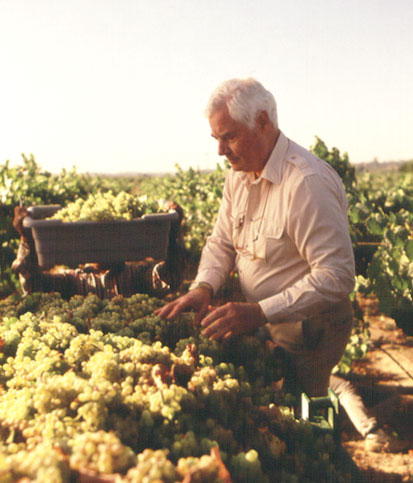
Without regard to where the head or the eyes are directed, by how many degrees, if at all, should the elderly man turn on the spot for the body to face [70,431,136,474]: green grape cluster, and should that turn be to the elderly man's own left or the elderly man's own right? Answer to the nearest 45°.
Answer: approximately 45° to the elderly man's own left

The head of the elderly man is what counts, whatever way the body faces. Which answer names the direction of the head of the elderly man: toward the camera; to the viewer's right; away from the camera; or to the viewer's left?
to the viewer's left

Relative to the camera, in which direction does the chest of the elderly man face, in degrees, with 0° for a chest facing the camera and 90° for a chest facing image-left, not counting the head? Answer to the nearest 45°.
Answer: approximately 45°

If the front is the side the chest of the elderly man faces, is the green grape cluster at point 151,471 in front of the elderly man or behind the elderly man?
in front
